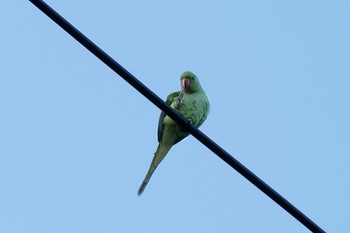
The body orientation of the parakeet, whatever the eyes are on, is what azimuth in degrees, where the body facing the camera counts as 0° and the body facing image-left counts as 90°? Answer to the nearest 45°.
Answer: approximately 0°
